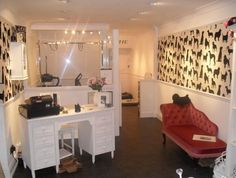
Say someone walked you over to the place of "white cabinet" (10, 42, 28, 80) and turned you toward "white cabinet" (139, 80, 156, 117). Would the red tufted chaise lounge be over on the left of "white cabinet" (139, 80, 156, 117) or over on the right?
right

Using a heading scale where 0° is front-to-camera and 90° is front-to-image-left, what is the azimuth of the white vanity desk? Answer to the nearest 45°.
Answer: approximately 315°

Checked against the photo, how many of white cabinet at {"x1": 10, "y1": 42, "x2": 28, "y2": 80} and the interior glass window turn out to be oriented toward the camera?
1

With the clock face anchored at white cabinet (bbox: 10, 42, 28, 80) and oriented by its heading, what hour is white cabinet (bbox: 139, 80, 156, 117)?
white cabinet (bbox: 139, 80, 156, 117) is roughly at 11 o'clock from white cabinet (bbox: 10, 42, 28, 80).

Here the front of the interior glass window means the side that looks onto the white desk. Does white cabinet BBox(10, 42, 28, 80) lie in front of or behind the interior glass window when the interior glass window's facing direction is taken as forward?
in front

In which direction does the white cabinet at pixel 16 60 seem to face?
to the viewer's right

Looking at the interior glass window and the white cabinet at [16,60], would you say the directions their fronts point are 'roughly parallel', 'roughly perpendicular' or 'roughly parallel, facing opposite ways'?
roughly perpendicular
